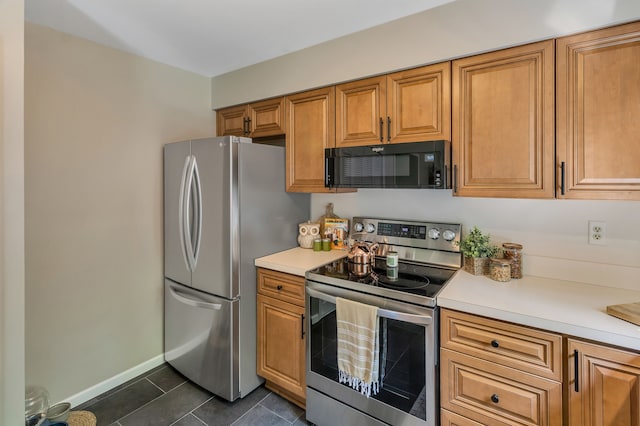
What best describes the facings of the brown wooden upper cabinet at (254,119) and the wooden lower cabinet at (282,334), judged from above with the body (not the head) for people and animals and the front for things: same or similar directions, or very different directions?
same or similar directions

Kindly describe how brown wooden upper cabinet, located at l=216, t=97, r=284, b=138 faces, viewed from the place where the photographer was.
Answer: facing the viewer and to the left of the viewer

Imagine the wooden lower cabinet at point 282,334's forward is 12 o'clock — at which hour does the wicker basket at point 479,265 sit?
The wicker basket is roughly at 8 o'clock from the wooden lower cabinet.

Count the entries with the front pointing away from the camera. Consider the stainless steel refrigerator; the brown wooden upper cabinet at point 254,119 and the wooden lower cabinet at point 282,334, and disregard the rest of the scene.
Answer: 0

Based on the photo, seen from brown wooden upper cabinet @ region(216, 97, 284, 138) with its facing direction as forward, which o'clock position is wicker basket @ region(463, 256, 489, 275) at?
The wicker basket is roughly at 9 o'clock from the brown wooden upper cabinet.

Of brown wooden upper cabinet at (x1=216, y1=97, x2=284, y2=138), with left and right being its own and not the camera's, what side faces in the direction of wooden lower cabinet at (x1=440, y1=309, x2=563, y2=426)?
left

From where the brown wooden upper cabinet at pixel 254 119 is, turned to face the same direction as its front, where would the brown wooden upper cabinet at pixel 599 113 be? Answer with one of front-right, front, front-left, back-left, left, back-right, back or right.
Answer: left

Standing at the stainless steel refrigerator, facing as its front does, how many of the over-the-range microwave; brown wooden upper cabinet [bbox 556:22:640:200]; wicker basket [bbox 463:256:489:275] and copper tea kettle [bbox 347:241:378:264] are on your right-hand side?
0

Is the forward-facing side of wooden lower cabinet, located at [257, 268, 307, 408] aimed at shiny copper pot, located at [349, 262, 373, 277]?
no

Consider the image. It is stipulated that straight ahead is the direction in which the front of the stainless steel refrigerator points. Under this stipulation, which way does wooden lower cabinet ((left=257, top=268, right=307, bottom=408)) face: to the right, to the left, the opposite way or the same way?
the same way

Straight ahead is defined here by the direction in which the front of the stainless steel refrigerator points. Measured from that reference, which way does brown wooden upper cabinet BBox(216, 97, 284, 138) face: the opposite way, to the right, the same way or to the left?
the same way

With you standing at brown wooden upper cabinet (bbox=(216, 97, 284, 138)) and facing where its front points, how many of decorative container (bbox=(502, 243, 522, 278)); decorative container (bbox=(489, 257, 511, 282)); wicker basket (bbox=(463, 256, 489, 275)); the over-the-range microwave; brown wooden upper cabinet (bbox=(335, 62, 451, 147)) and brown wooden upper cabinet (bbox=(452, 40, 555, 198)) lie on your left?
6

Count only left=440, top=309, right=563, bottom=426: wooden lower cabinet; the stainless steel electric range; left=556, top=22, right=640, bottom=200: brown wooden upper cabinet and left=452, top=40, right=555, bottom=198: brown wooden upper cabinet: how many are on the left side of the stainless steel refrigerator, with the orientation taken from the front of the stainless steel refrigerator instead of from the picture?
4

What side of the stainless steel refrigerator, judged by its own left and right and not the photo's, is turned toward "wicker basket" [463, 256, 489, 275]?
left

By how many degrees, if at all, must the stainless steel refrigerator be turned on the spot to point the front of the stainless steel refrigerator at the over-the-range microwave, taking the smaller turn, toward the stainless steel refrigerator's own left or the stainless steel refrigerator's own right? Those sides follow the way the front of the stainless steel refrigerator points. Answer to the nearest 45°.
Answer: approximately 90° to the stainless steel refrigerator's own left
